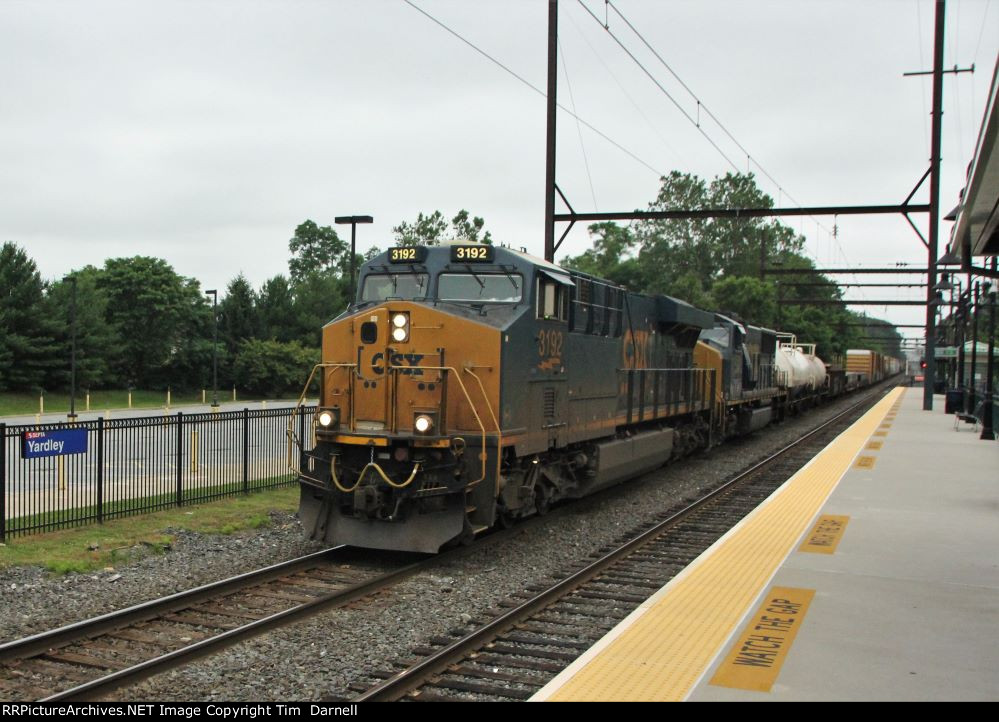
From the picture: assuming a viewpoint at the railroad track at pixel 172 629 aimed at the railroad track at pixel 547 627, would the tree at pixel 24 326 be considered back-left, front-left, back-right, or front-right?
back-left

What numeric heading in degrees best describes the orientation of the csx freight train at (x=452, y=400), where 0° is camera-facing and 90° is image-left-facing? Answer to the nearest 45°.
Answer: approximately 45°

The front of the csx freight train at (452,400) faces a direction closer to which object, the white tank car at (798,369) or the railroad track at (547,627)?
the railroad track

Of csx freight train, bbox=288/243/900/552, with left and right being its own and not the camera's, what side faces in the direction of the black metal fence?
right

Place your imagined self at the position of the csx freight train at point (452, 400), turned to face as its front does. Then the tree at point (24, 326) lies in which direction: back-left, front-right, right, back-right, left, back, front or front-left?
right

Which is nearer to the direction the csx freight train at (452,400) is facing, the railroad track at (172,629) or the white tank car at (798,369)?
the railroad track

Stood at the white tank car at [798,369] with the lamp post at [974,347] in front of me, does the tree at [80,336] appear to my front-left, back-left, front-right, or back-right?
back-right

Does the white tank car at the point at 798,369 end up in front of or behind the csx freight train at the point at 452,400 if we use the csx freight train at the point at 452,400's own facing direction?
behind

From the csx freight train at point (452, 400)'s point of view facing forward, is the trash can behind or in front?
behind

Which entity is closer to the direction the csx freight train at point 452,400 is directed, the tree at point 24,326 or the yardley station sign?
the yardley station sign

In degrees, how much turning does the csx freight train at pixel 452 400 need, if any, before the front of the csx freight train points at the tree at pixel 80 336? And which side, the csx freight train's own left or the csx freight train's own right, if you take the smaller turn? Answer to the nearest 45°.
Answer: approximately 90° to the csx freight train's own right

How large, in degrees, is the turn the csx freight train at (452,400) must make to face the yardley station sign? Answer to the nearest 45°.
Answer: approximately 45° to its right
